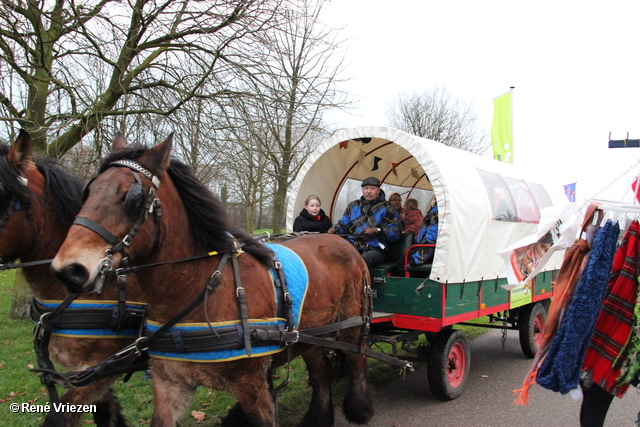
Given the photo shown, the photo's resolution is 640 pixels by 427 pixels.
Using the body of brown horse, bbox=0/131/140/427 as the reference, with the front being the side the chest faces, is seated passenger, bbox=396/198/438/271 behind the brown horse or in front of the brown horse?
behind

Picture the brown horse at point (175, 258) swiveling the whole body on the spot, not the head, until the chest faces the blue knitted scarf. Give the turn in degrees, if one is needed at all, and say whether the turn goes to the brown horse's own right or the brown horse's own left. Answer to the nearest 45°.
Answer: approximately 135° to the brown horse's own left

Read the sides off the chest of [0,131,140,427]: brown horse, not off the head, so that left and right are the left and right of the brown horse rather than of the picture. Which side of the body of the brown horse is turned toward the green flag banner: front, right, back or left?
back

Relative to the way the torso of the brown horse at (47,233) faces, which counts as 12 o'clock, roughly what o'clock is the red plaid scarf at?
The red plaid scarf is roughly at 9 o'clock from the brown horse.

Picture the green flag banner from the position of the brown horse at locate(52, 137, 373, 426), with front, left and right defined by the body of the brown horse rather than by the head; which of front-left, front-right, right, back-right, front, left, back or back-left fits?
back

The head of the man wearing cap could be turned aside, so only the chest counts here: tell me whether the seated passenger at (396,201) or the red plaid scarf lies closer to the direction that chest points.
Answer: the red plaid scarf

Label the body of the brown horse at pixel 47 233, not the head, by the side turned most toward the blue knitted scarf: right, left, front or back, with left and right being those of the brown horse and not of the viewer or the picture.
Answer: left

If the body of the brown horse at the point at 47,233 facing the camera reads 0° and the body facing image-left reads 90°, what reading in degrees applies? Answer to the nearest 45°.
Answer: approximately 45°

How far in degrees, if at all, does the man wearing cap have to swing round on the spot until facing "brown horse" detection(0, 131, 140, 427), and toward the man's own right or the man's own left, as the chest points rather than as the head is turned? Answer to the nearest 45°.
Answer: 0° — they already face it

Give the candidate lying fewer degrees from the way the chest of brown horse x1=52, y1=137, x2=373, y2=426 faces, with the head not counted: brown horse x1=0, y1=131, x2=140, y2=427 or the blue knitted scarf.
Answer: the brown horse
